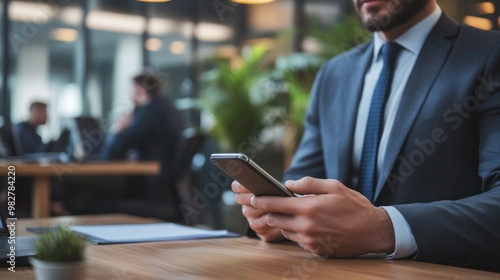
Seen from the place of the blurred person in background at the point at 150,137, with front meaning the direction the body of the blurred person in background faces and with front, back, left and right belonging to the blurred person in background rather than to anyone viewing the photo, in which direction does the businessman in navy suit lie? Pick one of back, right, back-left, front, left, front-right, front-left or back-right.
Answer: left

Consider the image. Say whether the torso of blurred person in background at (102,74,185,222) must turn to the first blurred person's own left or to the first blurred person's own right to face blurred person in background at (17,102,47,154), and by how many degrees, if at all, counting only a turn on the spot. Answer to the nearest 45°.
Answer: approximately 45° to the first blurred person's own right

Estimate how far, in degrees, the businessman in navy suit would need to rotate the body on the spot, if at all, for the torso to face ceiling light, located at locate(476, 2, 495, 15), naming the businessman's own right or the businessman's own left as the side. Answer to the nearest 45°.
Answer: approximately 135° to the businessman's own right

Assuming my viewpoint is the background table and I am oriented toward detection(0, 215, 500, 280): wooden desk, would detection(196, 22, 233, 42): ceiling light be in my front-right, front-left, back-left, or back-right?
back-left

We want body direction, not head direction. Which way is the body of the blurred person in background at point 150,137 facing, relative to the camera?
to the viewer's left

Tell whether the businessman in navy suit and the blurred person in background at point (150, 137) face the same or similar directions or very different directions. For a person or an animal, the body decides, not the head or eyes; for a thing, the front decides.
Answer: same or similar directions

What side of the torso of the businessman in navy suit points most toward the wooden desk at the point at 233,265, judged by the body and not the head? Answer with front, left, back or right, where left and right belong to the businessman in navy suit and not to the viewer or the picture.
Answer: front

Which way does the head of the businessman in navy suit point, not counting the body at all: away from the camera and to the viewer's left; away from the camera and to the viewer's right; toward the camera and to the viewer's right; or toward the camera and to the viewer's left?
toward the camera and to the viewer's left

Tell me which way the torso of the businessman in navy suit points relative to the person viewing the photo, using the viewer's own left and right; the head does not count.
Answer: facing the viewer and to the left of the viewer

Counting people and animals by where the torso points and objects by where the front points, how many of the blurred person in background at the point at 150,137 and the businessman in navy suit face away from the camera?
0

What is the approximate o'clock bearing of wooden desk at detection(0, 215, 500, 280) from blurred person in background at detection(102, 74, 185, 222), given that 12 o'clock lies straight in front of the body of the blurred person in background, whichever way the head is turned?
The wooden desk is roughly at 9 o'clock from the blurred person in background.

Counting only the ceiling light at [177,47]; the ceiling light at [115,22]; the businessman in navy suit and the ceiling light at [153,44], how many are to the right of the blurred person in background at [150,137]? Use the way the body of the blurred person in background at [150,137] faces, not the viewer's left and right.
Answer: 3

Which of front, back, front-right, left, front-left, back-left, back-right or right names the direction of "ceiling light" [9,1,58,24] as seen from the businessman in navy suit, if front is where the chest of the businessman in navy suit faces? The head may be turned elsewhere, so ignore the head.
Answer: right
